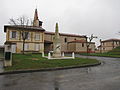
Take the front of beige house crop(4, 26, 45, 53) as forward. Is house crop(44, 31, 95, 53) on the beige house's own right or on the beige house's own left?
on the beige house's own left

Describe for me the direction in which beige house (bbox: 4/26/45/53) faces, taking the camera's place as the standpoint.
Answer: facing the viewer
